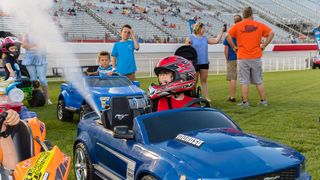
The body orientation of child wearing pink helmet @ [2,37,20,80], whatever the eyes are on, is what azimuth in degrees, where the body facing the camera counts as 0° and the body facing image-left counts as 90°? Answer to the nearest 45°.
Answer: approximately 315°

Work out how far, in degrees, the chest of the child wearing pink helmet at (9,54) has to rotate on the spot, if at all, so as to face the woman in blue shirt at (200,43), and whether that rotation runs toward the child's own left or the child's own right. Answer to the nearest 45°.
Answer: approximately 45° to the child's own left

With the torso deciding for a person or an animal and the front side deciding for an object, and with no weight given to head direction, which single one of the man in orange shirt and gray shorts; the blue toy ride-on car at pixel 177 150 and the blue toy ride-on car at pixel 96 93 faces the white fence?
the man in orange shirt and gray shorts

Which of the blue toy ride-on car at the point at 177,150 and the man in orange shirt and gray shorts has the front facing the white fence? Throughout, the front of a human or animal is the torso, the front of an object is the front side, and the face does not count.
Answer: the man in orange shirt and gray shorts

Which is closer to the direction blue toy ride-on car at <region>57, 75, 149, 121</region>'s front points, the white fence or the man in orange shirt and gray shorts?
the man in orange shirt and gray shorts

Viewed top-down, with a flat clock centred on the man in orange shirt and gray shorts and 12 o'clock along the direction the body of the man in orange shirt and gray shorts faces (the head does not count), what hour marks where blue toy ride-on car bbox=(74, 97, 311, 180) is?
The blue toy ride-on car is roughly at 6 o'clock from the man in orange shirt and gray shorts.

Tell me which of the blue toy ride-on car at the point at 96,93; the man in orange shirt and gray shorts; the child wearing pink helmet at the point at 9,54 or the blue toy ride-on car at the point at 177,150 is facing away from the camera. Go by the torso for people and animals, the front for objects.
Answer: the man in orange shirt and gray shorts
